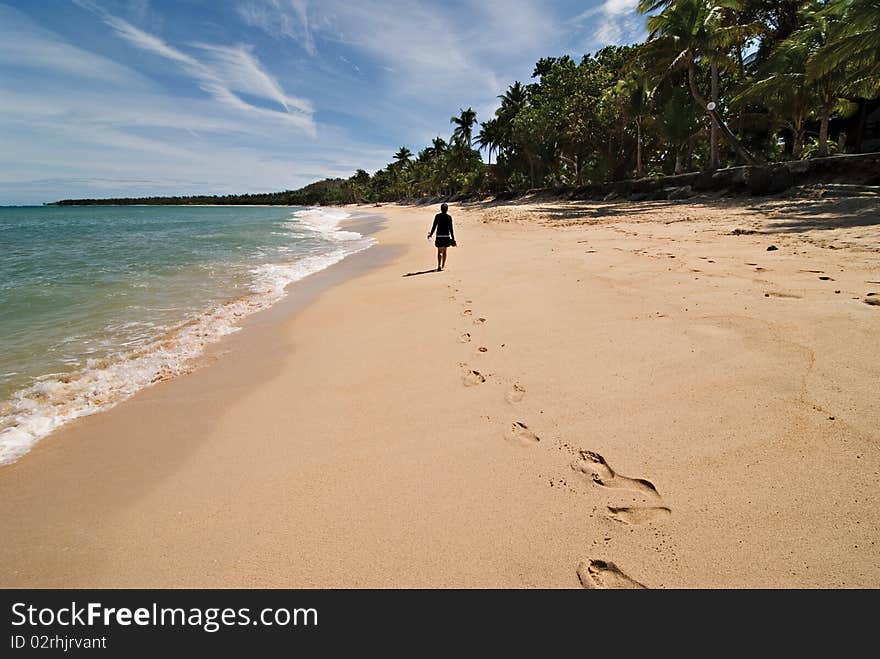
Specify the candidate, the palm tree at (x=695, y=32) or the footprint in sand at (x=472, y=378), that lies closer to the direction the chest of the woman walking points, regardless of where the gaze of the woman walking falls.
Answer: the palm tree

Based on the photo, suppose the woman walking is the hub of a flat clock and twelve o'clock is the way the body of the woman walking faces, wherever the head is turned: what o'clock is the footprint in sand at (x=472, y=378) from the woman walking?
The footprint in sand is roughly at 6 o'clock from the woman walking.

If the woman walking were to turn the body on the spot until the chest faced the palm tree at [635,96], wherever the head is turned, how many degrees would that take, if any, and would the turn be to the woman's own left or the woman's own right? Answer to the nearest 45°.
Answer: approximately 45° to the woman's own right

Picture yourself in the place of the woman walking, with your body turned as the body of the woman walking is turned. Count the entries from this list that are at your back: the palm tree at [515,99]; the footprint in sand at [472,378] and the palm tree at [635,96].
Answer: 1

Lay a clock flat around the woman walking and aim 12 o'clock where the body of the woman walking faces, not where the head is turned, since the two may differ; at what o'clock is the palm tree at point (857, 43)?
The palm tree is roughly at 2 o'clock from the woman walking.

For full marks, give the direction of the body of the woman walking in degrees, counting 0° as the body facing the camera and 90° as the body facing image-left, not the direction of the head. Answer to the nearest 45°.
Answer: approximately 180°

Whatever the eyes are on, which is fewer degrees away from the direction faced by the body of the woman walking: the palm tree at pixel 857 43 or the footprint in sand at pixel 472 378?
the palm tree

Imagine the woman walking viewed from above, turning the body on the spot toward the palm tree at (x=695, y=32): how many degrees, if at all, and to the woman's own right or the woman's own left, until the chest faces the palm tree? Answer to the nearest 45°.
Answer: approximately 45° to the woman's own right

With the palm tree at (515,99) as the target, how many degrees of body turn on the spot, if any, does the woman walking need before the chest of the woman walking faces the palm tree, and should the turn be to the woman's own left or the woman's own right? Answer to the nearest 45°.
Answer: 0° — they already face it

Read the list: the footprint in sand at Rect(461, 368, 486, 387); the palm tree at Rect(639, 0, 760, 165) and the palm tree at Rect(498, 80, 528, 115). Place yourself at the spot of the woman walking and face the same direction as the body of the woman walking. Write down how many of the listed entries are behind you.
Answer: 1

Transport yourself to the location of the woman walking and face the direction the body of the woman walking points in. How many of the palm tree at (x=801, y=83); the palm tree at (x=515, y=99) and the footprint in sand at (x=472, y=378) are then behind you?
1

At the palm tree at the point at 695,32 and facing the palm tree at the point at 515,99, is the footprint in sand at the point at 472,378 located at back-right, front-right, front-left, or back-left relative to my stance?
back-left
